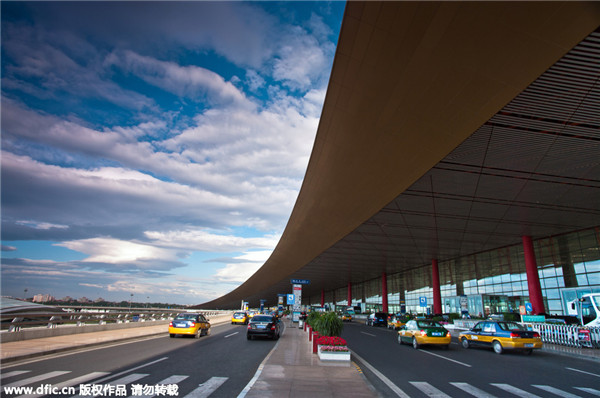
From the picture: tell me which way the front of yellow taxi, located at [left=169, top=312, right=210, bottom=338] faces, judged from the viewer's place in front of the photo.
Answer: facing away from the viewer and to the right of the viewer

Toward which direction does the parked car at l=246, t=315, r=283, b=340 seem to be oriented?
away from the camera

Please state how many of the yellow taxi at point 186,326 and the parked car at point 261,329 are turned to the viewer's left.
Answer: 0

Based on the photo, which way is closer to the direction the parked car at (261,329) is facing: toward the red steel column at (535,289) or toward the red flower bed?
the red steel column

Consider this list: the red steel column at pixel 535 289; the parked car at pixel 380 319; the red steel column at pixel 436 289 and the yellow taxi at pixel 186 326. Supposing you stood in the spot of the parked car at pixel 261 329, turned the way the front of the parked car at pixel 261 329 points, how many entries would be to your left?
1
